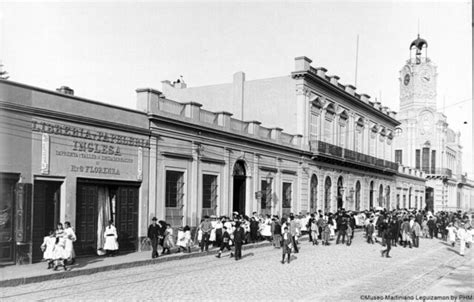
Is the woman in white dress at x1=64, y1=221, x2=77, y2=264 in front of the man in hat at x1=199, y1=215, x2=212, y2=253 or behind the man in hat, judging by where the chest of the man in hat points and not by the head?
in front

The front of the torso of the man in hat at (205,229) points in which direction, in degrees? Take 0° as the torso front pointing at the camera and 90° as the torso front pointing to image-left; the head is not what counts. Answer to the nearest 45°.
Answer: approximately 0°

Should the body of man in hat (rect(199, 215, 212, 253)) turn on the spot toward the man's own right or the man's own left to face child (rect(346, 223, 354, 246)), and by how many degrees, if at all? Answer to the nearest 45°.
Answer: approximately 135° to the man's own left
